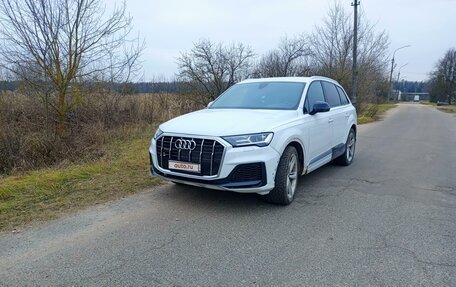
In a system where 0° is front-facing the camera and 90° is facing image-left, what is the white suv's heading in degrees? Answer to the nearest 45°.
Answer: approximately 45°
